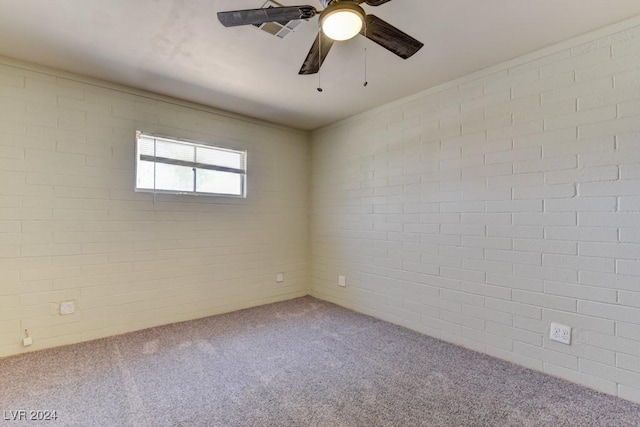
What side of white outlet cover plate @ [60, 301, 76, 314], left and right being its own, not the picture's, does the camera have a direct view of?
front

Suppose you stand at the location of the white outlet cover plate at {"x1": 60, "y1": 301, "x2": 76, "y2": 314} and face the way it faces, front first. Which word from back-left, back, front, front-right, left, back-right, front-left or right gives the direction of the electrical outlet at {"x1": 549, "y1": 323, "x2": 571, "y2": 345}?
front-left

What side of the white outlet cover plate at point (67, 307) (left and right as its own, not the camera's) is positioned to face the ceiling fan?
front
